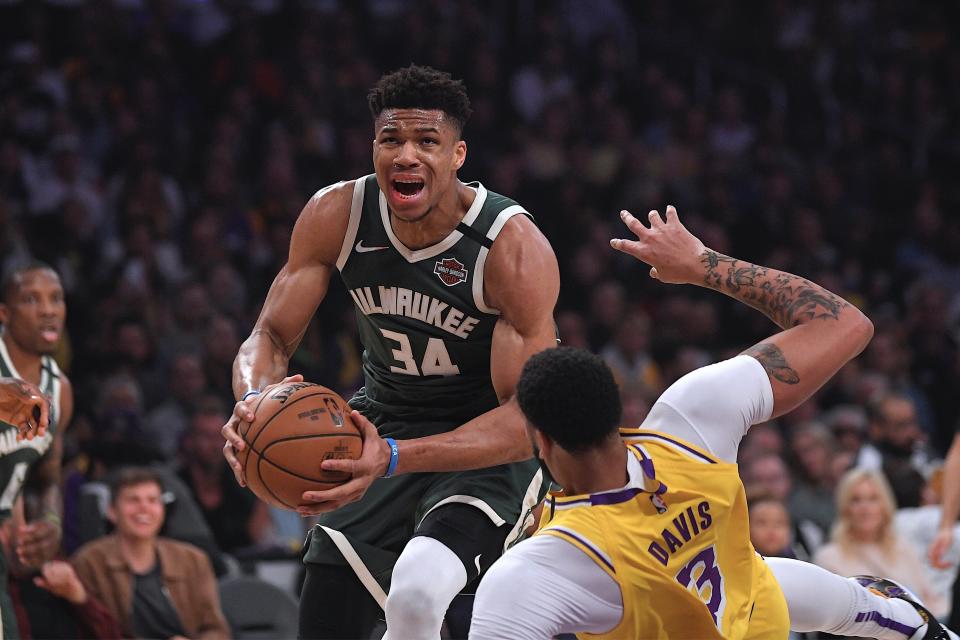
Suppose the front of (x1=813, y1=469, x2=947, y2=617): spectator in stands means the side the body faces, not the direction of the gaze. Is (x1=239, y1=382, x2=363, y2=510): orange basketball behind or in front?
in front

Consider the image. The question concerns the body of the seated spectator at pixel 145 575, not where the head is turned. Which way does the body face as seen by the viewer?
toward the camera

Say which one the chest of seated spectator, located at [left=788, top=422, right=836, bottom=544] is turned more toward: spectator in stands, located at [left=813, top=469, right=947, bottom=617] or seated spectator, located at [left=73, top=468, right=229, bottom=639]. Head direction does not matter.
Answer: the spectator in stands

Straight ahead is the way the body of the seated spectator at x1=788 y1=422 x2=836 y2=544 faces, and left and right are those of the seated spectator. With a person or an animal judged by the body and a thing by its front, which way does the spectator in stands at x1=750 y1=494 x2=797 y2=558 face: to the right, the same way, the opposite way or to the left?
the same way

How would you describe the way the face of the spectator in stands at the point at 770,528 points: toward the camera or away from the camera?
toward the camera

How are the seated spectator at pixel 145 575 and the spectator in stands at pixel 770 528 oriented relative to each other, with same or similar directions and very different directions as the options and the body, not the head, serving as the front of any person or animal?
same or similar directions

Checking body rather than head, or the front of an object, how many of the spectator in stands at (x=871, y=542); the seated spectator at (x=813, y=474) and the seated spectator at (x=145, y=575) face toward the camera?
3

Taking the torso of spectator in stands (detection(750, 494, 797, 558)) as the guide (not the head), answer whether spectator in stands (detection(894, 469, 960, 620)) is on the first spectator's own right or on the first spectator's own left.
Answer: on the first spectator's own left

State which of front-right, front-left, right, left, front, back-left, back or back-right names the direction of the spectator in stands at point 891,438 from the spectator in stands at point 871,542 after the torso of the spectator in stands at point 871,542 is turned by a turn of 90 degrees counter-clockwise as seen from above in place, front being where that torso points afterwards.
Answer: left

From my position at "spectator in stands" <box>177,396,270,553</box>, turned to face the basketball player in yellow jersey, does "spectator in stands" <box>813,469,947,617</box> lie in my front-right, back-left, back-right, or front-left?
front-left

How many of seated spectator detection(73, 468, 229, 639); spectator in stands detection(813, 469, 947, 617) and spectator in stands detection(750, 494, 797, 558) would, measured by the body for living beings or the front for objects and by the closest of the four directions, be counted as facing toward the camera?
3

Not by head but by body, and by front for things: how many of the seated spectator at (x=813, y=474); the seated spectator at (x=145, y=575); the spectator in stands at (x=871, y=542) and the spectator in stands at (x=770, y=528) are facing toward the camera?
4

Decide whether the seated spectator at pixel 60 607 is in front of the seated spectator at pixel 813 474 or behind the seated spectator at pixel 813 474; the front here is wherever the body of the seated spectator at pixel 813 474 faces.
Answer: in front

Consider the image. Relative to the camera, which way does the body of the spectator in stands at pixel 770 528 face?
toward the camera

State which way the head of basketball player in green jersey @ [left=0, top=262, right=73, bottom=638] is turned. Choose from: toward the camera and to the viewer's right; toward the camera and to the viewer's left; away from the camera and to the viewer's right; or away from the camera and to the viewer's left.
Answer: toward the camera and to the viewer's right
